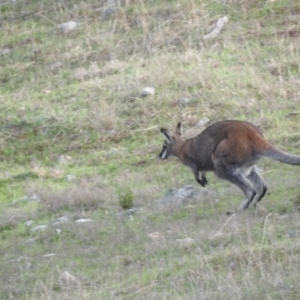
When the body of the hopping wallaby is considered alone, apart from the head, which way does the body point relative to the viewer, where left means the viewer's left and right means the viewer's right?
facing to the left of the viewer

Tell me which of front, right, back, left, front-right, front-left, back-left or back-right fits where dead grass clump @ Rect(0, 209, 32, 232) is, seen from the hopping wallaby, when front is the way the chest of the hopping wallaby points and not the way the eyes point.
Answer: front

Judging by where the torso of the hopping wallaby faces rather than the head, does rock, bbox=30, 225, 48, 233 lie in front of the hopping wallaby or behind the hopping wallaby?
in front

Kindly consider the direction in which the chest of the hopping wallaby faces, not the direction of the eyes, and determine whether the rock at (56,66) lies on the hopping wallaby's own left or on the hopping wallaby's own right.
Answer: on the hopping wallaby's own right

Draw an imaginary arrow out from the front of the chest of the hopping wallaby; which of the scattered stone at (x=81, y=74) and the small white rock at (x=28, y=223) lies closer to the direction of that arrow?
the small white rock

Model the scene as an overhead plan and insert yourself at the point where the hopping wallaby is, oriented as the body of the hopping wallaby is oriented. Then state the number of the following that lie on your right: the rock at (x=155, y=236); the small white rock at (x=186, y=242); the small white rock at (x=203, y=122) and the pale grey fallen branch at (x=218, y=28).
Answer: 2

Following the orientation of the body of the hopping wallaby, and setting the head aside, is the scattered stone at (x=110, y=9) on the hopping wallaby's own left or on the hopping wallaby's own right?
on the hopping wallaby's own right

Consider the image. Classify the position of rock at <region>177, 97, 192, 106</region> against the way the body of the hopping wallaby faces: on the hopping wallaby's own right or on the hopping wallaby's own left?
on the hopping wallaby's own right

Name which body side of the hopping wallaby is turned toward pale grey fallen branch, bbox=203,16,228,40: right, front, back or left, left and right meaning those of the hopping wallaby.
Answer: right

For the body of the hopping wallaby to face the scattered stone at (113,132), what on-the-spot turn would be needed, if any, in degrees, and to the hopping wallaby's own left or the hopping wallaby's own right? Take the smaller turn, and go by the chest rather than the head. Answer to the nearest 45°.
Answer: approximately 45° to the hopping wallaby's own right

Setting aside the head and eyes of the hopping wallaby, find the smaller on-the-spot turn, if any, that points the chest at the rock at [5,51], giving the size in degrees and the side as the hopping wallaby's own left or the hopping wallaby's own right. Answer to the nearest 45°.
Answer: approximately 45° to the hopping wallaby's own right

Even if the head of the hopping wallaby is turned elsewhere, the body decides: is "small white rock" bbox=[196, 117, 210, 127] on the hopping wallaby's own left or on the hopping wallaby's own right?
on the hopping wallaby's own right
